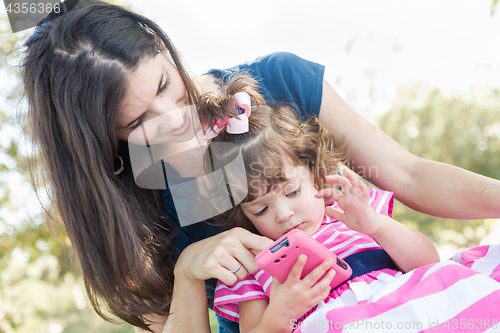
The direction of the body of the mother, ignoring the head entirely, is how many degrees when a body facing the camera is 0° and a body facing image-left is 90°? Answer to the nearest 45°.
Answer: approximately 0°
